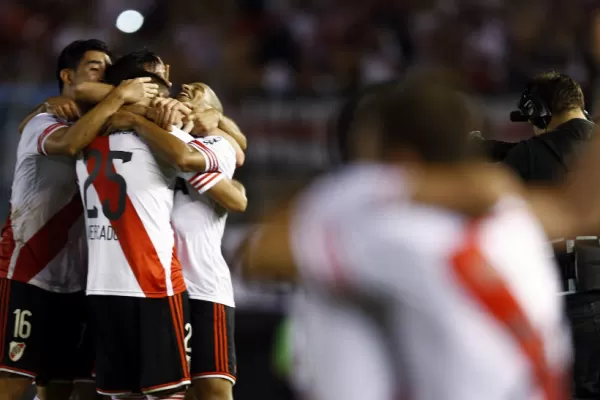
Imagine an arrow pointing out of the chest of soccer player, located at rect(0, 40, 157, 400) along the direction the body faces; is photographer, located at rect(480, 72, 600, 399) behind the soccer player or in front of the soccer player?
in front

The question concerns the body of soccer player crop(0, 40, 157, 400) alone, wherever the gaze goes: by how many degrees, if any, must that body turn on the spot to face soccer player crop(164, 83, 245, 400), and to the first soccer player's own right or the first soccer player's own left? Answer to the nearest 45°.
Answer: approximately 45° to the first soccer player's own left

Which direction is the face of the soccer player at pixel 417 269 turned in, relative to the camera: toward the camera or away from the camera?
away from the camera

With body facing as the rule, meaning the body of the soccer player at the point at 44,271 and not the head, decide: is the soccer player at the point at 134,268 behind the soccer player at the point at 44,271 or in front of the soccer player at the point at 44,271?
in front

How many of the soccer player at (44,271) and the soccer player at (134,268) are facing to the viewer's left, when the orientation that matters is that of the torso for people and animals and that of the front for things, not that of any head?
0

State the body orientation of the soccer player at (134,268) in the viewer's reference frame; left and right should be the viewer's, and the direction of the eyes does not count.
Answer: facing away from the viewer and to the right of the viewer

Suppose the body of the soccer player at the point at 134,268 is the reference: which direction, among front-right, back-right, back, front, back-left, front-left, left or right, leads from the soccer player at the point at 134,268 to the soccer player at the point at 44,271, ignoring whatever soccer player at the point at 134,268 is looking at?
left

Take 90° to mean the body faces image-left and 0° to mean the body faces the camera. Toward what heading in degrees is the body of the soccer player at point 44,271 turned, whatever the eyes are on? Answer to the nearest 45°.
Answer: approximately 315°

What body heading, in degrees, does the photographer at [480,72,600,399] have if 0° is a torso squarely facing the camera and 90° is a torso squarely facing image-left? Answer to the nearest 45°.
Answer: approximately 135°

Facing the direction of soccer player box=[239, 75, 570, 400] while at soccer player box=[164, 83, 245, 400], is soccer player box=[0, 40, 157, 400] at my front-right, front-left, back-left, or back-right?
back-right

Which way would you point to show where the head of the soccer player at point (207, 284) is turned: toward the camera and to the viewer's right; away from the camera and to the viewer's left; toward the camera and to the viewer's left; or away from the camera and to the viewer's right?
toward the camera and to the viewer's left
